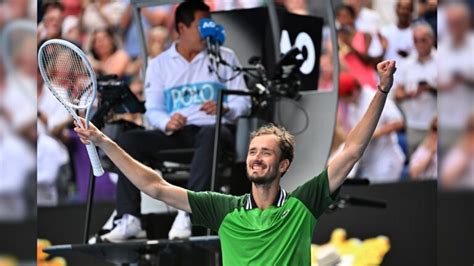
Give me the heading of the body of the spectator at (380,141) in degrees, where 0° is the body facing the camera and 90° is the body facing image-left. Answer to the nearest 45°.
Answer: approximately 45°

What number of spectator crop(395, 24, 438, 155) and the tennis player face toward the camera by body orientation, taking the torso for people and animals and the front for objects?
2

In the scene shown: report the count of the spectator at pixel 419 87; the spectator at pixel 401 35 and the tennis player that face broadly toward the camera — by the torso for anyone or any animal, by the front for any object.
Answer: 3

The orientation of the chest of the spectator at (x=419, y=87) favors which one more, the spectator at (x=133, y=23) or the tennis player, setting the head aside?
the tennis player

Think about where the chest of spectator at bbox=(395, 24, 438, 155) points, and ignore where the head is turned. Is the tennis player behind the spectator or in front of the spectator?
in front

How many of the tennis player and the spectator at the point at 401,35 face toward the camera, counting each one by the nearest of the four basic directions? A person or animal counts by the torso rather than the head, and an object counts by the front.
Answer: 2
